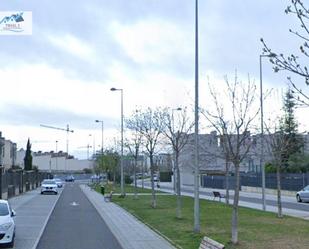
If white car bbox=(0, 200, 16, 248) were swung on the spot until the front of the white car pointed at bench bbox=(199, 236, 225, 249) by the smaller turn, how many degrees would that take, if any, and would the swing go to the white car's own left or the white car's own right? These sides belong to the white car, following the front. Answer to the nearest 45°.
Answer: approximately 45° to the white car's own left

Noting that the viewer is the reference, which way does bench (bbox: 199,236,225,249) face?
facing the viewer and to the left of the viewer

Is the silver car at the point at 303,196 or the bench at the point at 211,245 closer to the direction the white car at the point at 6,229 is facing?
the bench

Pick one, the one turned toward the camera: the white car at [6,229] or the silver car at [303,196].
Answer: the white car at [6,229]

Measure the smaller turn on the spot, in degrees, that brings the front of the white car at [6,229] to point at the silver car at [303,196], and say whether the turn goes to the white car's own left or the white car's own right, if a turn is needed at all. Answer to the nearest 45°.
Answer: approximately 135° to the white car's own left

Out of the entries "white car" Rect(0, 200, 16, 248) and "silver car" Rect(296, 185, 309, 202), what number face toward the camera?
1

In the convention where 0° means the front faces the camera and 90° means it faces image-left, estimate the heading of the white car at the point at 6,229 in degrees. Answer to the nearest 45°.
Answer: approximately 0°

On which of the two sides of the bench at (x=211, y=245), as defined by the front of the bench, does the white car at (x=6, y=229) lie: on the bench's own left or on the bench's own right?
on the bench's own right

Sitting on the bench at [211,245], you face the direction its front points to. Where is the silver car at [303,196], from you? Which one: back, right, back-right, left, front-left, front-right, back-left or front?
back-right
